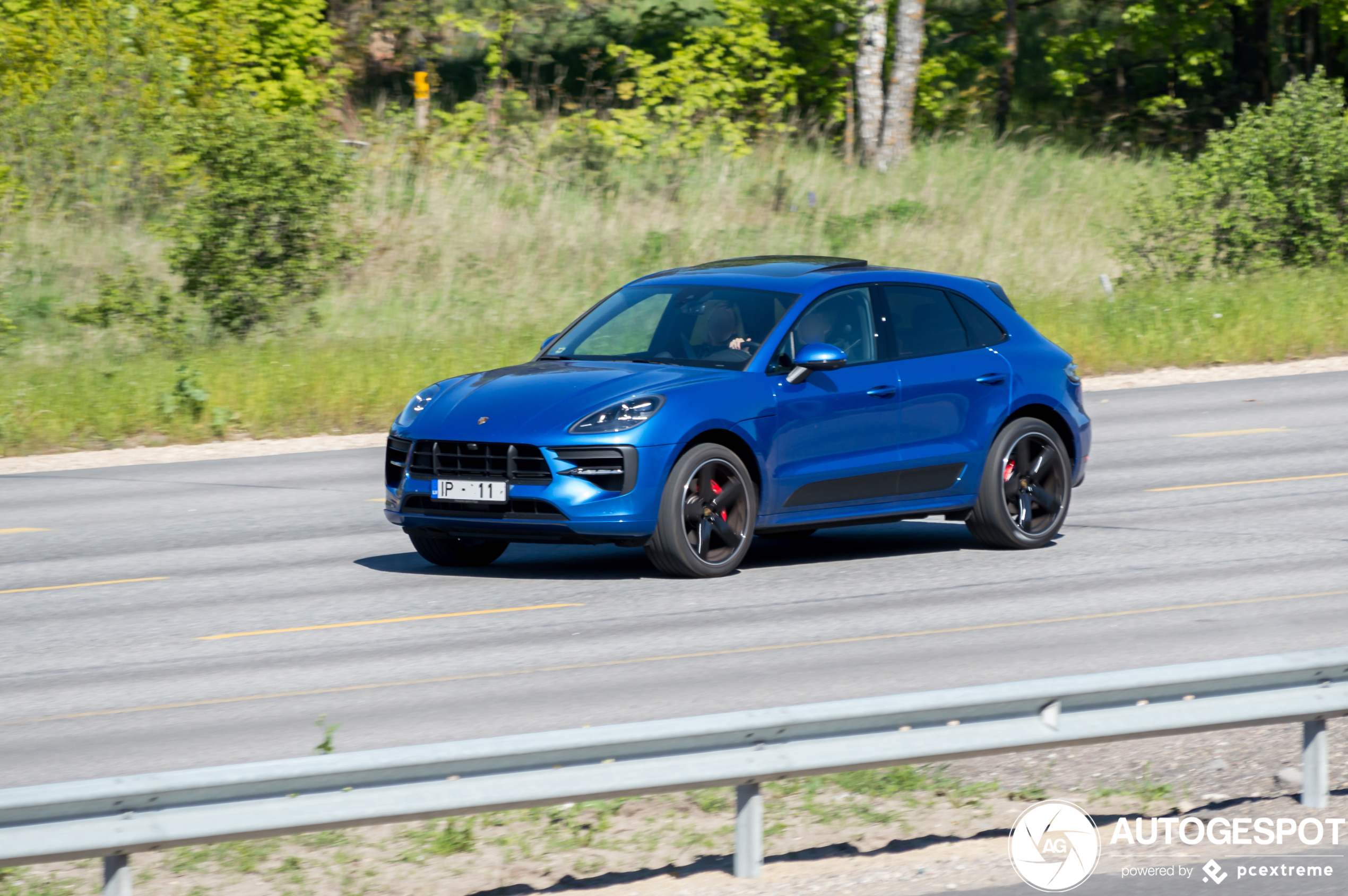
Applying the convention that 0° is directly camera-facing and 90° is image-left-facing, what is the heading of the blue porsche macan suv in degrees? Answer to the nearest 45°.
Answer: approximately 45°

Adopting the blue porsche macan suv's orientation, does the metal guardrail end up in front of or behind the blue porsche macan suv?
in front

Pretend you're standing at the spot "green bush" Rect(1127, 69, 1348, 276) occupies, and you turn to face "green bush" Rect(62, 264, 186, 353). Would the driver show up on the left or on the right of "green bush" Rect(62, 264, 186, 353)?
left

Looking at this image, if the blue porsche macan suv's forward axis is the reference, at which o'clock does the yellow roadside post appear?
The yellow roadside post is roughly at 4 o'clock from the blue porsche macan suv.

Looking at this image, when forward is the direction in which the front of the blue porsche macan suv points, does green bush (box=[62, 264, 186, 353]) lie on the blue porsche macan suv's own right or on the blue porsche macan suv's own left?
on the blue porsche macan suv's own right

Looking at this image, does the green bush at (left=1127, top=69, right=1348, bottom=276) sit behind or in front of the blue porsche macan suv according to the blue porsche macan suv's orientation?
behind

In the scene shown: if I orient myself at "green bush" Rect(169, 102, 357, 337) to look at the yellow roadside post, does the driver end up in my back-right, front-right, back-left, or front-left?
back-right
